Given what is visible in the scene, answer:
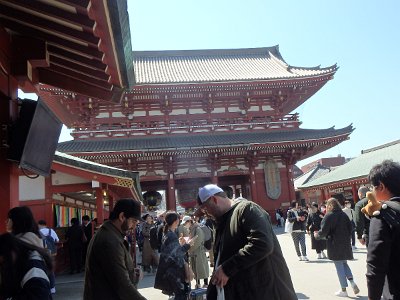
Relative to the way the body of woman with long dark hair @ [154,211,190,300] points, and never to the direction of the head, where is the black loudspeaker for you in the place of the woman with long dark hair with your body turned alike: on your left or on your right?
on your right

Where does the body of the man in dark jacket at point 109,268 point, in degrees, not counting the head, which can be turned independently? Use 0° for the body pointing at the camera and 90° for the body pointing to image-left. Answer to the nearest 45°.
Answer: approximately 270°

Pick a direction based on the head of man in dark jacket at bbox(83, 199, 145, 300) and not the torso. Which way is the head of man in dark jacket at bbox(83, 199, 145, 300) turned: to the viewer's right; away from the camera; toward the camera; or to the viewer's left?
to the viewer's right

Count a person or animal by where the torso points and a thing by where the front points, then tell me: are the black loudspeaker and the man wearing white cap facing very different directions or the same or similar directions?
very different directions

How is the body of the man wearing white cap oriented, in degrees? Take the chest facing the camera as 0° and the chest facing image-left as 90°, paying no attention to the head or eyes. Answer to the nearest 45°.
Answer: approximately 90°

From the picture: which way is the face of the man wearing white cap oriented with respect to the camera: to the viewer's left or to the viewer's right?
to the viewer's left

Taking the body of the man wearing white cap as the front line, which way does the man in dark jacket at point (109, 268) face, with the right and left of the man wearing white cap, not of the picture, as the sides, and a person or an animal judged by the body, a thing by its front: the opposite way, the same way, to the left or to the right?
the opposite way
